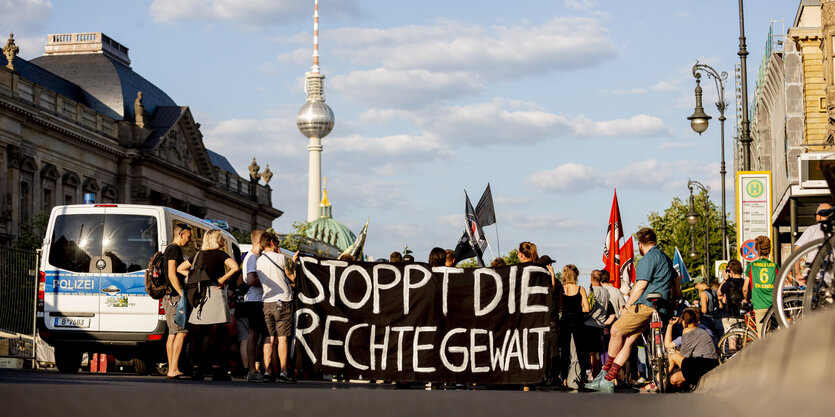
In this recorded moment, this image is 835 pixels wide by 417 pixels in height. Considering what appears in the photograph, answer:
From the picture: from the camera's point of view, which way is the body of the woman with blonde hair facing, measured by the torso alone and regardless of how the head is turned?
away from the camera

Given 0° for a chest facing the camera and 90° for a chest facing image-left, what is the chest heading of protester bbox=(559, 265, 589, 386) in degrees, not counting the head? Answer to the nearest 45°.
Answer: approximately 180°

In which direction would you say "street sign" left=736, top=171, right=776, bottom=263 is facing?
toward the camera

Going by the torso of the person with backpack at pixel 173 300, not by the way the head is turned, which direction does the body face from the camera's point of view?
to the viewer's right

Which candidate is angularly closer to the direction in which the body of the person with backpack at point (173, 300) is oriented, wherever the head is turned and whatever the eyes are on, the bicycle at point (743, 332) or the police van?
the bicycle

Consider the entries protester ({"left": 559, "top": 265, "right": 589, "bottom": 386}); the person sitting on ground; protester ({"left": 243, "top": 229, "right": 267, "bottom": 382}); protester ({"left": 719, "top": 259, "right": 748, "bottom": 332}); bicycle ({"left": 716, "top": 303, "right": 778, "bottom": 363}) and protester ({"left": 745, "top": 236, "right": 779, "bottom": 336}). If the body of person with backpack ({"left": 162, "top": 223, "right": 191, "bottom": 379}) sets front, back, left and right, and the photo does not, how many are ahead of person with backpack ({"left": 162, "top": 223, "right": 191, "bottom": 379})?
6

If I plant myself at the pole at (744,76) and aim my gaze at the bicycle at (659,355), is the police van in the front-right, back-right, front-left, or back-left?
front-right

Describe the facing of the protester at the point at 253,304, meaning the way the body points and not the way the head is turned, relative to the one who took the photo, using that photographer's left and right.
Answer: facing to the right of the viewer

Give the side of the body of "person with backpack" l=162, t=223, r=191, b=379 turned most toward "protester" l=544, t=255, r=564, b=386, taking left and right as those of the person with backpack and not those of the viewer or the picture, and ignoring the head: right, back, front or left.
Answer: front

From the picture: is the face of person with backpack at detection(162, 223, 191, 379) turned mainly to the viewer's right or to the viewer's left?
to the viewer's right
